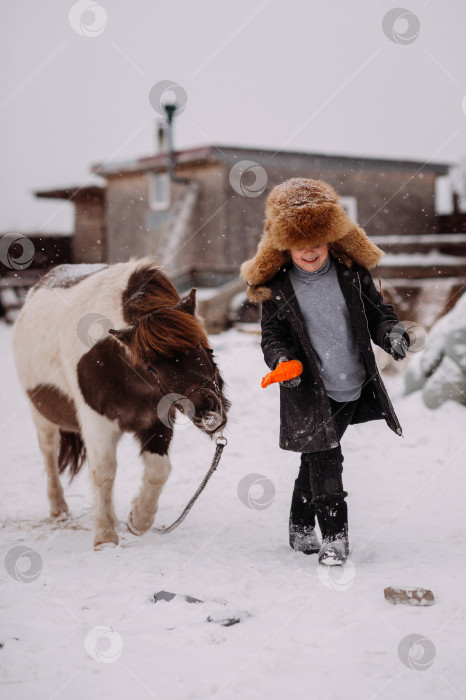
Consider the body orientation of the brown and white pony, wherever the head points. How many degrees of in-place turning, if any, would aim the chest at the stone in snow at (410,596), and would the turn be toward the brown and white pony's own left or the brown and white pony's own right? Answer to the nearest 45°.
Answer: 0° — it already faces it

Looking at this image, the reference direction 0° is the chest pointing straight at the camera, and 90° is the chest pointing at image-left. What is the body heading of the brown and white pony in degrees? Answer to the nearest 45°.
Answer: approximately 315°

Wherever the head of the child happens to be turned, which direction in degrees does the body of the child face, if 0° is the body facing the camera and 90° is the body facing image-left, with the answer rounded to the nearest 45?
approximately 0°

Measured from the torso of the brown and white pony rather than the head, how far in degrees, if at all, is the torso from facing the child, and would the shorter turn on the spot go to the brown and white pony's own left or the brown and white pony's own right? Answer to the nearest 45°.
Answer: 0° — it already faces them

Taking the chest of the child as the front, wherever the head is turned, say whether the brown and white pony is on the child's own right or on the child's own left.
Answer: on the child's own right

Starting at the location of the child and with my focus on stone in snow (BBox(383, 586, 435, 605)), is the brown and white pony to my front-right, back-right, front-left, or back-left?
back-right
